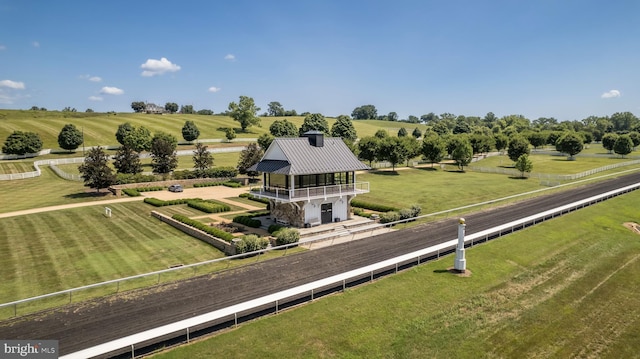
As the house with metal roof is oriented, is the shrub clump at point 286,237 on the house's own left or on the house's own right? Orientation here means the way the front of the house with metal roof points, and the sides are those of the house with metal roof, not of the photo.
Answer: on the house's own right

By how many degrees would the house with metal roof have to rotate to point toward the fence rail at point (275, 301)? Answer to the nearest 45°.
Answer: approximately 45° to its right

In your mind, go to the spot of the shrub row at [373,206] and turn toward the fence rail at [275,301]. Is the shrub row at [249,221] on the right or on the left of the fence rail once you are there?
right

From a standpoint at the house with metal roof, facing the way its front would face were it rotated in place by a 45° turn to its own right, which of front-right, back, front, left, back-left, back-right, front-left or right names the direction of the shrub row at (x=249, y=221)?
right

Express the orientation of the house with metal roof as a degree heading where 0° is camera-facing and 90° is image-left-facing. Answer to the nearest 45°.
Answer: approximately 315°

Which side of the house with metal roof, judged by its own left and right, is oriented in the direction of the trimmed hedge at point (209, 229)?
right

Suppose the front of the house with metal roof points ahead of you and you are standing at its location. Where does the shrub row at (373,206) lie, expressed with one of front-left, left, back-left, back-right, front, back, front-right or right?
left

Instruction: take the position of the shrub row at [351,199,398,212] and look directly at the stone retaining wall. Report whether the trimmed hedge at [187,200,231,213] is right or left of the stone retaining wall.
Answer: right

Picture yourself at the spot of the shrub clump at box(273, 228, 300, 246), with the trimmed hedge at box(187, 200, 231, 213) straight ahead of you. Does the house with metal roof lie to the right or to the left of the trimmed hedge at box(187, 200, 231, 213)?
right
